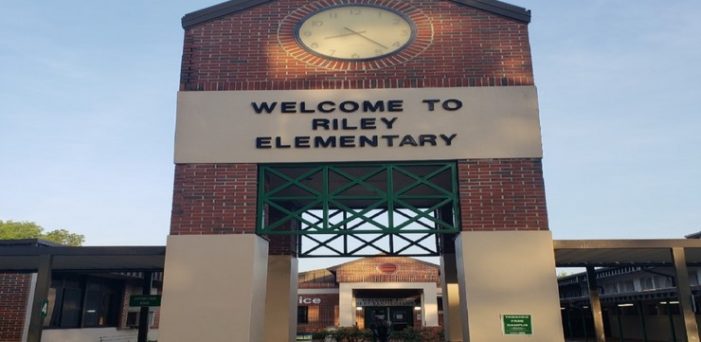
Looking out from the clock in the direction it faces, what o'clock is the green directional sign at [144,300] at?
The green directional sign is roughly at 4 o'clock from the clock.

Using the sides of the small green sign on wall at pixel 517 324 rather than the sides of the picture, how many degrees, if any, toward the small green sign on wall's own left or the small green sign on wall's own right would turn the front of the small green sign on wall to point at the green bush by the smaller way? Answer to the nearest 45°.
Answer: approximately 135° to the small green sign on wall's own right

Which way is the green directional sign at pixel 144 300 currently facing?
toward the camera

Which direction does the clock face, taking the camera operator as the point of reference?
facing the viewer

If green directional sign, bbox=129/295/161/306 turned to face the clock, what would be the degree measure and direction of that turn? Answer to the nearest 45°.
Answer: approximately 45° to its left

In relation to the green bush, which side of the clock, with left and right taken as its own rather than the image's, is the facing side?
back

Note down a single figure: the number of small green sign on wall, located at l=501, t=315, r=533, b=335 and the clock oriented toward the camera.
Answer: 2

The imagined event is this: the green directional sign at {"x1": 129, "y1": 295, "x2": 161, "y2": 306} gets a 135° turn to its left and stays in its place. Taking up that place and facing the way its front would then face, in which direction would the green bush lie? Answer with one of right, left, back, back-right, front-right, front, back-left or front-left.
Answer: front

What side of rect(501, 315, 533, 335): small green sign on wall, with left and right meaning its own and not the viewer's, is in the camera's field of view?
front

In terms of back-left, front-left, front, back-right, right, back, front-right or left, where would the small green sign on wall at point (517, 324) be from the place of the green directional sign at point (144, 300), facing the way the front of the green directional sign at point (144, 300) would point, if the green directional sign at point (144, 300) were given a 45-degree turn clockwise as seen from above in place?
left
